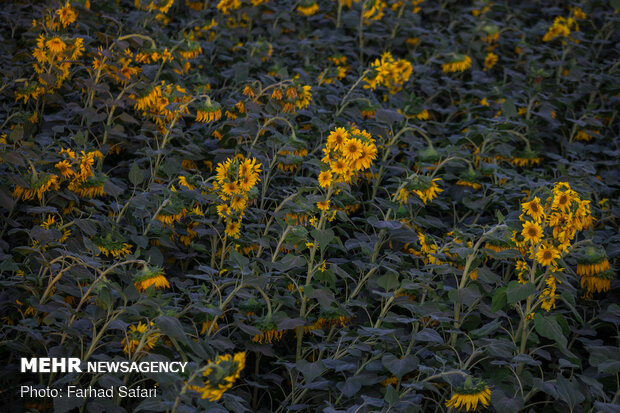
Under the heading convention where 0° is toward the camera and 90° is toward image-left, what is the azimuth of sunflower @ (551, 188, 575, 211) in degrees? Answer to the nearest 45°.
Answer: approximately 0°

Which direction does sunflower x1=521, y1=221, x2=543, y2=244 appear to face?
toward the camera

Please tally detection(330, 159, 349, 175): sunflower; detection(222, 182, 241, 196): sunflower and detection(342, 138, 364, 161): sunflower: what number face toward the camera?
3

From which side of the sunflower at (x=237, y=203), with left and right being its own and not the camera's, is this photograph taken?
front

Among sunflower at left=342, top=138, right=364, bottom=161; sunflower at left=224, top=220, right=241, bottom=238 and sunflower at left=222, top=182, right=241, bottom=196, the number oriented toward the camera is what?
3

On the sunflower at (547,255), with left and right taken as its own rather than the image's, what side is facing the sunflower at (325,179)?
right

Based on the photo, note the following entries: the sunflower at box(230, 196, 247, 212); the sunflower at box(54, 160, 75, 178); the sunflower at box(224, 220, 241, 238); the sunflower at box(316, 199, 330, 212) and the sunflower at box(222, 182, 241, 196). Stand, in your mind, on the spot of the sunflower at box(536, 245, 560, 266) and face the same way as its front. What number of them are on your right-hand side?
5

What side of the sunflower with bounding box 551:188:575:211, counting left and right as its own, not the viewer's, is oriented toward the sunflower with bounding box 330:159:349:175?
right

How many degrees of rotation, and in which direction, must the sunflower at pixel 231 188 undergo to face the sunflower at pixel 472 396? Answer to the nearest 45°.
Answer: approximately 45° to its left

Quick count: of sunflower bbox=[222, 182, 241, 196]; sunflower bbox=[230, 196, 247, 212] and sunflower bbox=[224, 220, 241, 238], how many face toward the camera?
3

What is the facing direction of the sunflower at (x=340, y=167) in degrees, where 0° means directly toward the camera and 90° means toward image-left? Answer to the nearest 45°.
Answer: approximately 0°

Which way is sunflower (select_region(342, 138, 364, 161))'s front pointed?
toward the camera

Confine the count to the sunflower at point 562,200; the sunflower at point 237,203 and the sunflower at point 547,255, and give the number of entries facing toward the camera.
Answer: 3

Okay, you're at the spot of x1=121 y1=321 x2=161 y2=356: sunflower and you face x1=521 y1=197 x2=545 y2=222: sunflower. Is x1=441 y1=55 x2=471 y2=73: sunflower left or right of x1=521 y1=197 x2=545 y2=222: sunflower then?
left
